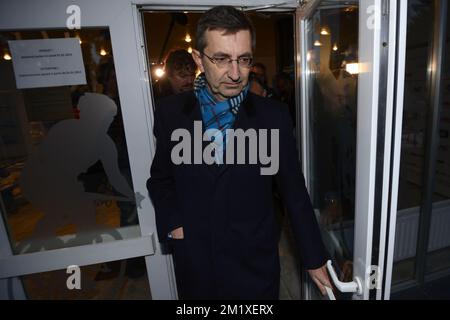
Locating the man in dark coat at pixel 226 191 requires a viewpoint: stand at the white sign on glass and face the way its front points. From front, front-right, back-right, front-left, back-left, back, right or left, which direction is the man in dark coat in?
front-left

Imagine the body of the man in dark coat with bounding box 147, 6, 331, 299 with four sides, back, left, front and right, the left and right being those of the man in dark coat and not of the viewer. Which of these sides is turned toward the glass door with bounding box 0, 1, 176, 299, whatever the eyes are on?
right

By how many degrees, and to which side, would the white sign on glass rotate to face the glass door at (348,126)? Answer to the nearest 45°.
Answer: approximately 45° to its left

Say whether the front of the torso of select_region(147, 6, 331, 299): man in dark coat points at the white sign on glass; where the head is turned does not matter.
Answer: no

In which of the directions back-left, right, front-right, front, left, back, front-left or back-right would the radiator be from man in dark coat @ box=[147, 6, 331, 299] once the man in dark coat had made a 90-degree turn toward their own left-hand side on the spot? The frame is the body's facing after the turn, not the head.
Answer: front-left

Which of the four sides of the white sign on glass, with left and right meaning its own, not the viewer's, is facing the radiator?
left

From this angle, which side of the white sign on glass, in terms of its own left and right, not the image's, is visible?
front

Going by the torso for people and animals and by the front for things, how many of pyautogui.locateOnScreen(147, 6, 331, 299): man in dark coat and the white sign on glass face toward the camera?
2
